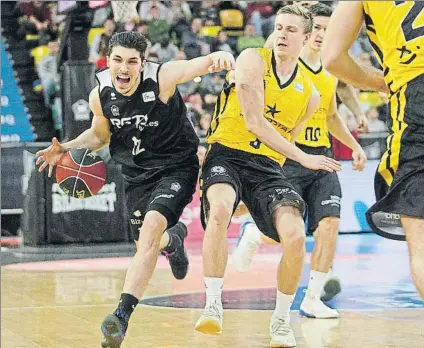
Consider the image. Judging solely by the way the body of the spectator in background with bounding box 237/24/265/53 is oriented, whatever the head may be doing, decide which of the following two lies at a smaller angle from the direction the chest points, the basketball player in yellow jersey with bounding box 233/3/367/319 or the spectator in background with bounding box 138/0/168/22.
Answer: the basketball player in yellow jersey

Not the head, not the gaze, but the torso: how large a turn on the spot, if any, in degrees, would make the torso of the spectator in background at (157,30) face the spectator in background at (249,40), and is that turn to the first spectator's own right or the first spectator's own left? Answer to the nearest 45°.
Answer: approximately 90° to the first spectator's own left

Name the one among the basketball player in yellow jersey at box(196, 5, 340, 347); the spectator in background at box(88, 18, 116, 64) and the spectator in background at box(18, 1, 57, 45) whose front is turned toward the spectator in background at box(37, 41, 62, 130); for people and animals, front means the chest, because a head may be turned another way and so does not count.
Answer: the spectator in background at box(18, 1, 57, 45)

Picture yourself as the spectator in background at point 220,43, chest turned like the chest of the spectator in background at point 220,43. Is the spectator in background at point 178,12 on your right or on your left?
on your right

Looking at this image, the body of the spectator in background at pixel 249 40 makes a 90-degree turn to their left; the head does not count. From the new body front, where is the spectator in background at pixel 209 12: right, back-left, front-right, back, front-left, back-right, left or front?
back-left

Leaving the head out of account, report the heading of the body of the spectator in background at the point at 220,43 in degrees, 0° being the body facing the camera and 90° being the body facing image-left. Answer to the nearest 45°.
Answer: approximately 0°

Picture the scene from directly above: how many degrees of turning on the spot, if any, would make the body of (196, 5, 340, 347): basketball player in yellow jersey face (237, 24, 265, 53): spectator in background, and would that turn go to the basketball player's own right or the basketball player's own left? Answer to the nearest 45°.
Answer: approximately 180°

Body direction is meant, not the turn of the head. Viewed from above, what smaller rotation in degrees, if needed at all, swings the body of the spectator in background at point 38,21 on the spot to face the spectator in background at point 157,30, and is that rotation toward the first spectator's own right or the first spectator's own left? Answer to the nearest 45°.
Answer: approximately 45° to the first spectator's own left

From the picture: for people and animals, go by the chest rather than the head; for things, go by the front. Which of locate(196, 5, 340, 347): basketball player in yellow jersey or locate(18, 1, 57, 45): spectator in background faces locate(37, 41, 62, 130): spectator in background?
locate(18, 1, 57, 45): spectator in background

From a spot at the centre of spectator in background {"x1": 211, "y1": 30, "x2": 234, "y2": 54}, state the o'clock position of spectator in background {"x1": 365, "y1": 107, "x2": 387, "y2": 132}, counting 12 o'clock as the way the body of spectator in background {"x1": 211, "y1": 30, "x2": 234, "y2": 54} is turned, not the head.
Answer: spectator in background {"x1": 365, "y1": 107, "x2": 387, "y2": 132} is roughly at 10 o'clock from spectator in background {"x1": 211, "y1": 30, "x2": 234, "y2": 54}.
